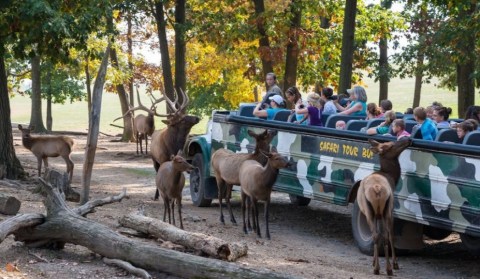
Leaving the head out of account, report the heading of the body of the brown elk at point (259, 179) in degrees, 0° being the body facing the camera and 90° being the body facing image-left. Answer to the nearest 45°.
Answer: approximately 315°

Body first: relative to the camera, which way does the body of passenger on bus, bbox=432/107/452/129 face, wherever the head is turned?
to the viewer's left

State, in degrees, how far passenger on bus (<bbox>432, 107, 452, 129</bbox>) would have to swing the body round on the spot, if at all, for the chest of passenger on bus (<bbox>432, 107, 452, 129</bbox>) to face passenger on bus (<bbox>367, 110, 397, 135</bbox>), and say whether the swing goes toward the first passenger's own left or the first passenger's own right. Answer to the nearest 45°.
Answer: approximately 45° to the first passenger's own left

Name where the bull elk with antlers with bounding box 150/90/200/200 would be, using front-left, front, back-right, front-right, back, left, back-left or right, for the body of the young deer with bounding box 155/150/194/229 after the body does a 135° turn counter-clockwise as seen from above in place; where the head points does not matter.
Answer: front

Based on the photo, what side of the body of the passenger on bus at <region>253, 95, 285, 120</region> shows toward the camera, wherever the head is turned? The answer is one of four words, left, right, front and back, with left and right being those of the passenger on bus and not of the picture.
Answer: left

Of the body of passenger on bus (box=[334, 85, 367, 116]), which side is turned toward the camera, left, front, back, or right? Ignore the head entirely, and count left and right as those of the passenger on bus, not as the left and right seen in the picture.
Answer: left

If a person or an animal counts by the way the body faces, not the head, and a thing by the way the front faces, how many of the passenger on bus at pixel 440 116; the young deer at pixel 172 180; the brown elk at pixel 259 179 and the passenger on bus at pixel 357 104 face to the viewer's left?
2
